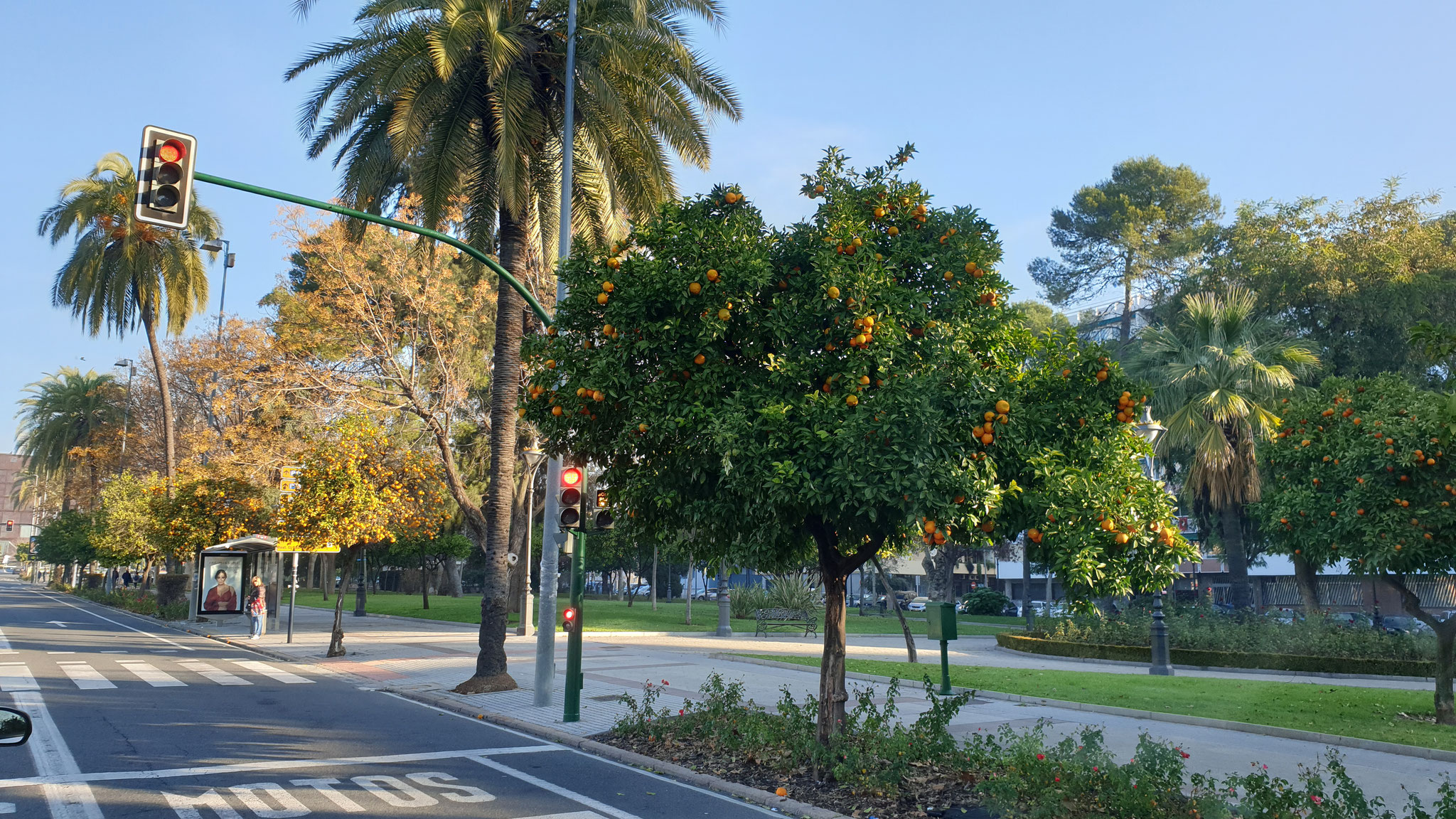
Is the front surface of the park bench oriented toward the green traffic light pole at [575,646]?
yes

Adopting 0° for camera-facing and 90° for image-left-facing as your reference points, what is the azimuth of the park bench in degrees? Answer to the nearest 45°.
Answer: approximately 0°

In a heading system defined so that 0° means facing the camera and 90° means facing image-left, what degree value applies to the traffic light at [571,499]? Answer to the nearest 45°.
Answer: approximately 0°

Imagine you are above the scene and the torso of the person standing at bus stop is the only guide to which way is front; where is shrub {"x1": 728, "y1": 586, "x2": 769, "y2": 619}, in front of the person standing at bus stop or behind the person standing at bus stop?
behind

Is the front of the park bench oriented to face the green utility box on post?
yes

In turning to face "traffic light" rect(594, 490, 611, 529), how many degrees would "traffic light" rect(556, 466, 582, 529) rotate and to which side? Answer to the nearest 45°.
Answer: approximately 45° to its left
